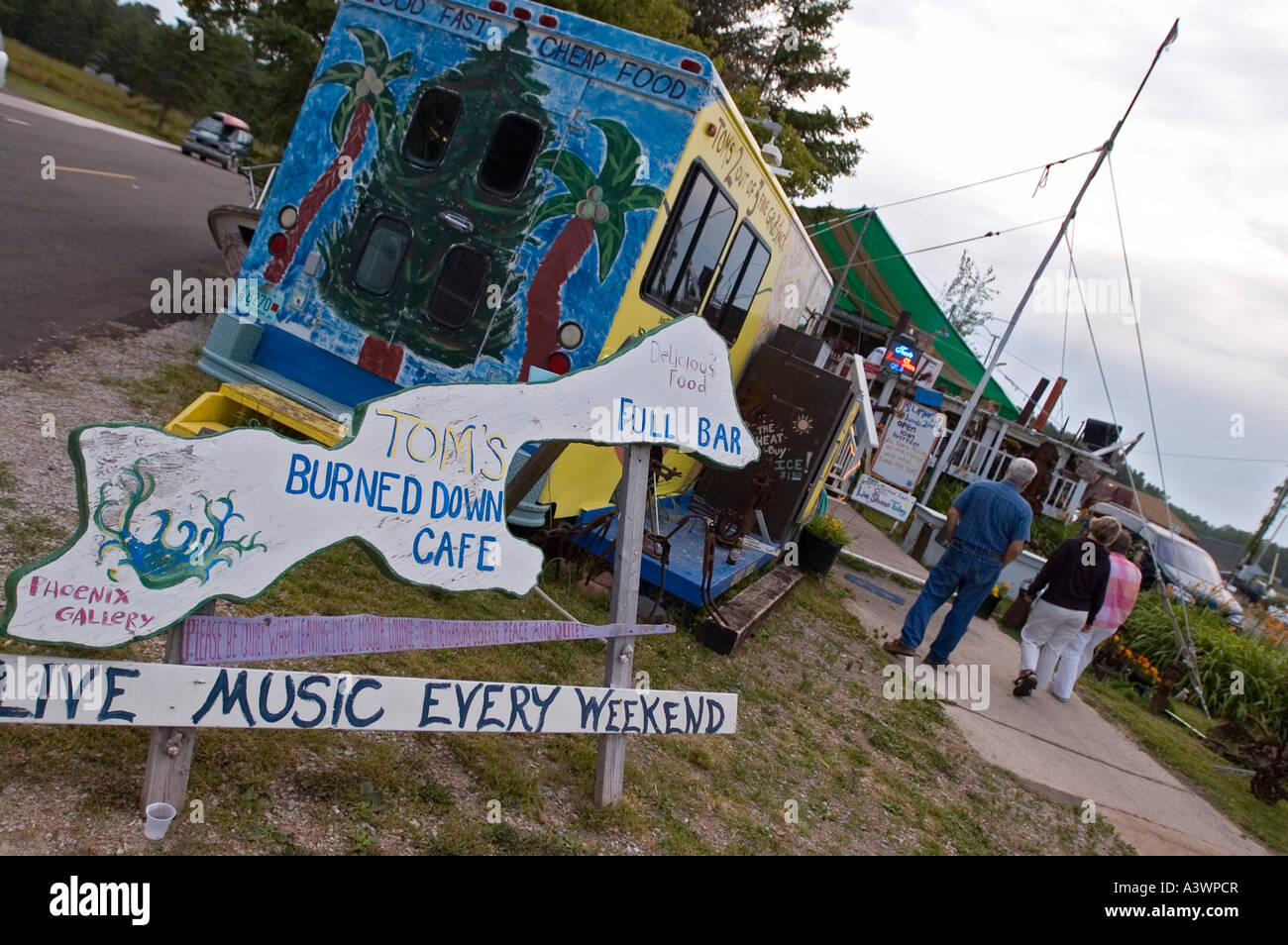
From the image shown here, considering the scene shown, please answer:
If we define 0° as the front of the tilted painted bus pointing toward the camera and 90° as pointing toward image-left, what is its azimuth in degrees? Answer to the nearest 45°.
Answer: approximately 225°

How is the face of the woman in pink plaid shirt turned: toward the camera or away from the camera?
away from the camera

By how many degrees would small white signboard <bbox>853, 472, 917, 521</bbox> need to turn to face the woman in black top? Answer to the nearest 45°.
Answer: approximately 45° to its left

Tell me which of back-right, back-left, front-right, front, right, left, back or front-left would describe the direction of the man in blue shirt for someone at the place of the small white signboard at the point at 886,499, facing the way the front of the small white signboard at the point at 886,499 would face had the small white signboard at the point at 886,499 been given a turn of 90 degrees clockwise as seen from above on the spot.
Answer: left

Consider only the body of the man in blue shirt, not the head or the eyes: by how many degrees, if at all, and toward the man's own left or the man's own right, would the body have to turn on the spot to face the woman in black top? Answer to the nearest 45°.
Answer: approximately 45° to the man's own right

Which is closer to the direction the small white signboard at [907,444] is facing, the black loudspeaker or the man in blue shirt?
the man in blue shirt

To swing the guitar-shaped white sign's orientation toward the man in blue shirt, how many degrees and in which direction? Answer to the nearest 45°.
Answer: approximately 135° to its left

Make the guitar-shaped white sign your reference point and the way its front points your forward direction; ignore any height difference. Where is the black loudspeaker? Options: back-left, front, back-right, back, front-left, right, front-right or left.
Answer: back-left

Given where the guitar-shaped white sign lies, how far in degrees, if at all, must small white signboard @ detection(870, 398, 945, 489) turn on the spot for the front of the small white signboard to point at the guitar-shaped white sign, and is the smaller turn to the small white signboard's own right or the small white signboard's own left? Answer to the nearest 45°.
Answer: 0° — it already faces it

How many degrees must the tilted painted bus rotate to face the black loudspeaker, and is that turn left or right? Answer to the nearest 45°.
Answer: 0° — it already faces it

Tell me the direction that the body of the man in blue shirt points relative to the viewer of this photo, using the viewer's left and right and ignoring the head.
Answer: facing away from the viewer

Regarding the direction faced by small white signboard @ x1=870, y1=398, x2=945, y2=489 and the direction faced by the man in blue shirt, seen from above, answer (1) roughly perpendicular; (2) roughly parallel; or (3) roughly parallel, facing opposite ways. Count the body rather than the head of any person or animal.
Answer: roughly parallel, facing opposite ways

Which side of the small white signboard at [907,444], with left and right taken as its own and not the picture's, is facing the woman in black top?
front

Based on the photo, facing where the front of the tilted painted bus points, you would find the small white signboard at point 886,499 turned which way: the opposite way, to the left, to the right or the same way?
the opposite way

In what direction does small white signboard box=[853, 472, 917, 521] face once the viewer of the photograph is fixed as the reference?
facing the viewer

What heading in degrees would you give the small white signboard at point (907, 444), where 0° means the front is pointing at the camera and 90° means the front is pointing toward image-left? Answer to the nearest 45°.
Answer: approximately 0°

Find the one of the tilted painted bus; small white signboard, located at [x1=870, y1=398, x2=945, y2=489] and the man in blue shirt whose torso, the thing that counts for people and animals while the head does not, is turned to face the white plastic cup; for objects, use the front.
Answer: the small white signboard

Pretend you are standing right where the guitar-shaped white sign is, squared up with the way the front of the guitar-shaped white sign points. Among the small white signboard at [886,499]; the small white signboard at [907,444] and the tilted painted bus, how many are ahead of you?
0

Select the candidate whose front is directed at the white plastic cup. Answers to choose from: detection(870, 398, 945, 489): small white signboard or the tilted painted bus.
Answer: the small white signboard
